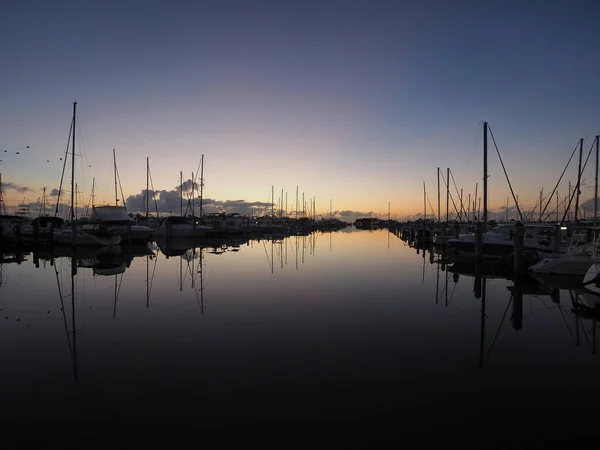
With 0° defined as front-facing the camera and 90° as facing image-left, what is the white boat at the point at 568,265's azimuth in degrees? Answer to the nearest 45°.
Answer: approximately 90°

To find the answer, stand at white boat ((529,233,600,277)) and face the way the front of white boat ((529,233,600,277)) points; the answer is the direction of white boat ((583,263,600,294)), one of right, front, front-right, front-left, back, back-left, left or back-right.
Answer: left
